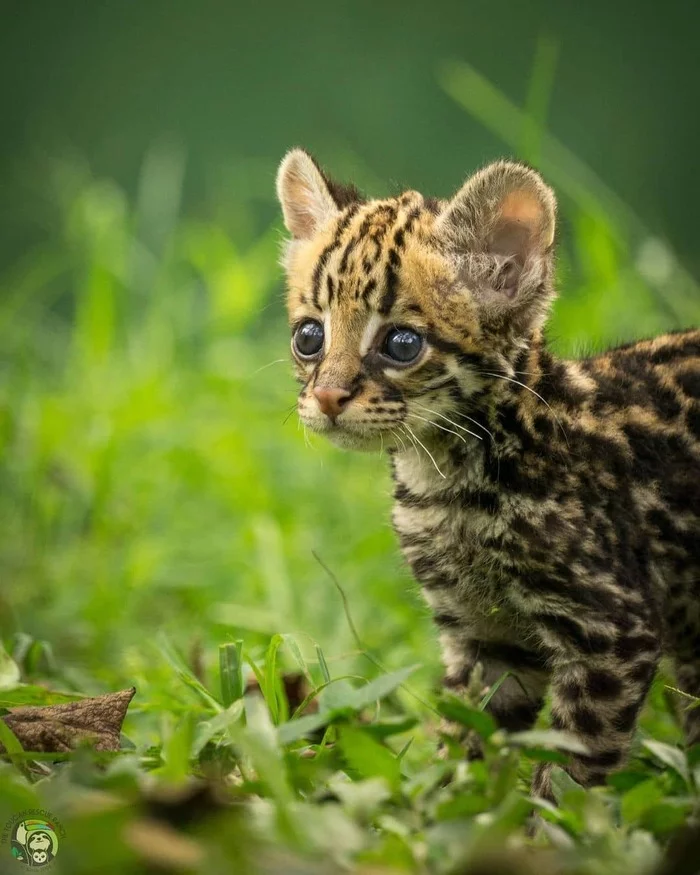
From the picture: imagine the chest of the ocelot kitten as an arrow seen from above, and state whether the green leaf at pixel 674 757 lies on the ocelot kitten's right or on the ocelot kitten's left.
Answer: on the ocelot kitten's left

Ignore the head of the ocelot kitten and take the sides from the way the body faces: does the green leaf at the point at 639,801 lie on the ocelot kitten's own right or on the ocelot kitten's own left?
on the ocelot kitten's own left

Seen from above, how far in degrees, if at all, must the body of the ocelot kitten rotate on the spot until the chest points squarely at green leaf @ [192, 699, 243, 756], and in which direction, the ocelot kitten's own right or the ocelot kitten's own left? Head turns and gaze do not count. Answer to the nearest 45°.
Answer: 0° — it already faces it

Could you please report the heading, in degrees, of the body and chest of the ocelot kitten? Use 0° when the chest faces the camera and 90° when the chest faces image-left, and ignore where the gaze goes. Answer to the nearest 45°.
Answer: approximately 45°
